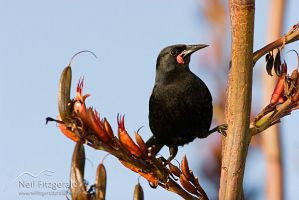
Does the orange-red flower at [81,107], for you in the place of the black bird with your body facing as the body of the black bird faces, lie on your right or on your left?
on your right

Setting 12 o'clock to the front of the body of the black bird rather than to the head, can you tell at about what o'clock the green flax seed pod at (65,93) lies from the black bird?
The green flax seed pod is roughly at 2 o'clock from the black bird.

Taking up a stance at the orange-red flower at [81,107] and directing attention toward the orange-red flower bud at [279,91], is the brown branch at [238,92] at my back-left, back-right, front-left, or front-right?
front-right
